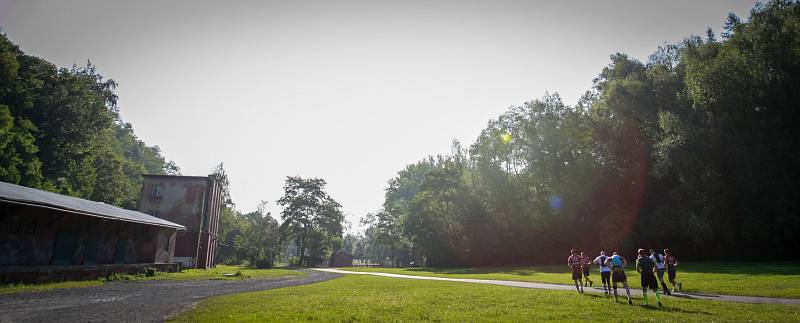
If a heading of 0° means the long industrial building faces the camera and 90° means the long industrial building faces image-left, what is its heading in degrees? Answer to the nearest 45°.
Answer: approximately 315°
